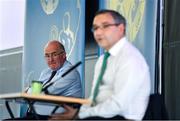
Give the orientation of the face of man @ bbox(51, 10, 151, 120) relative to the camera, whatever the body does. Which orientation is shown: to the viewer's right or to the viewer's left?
to the viewer's left

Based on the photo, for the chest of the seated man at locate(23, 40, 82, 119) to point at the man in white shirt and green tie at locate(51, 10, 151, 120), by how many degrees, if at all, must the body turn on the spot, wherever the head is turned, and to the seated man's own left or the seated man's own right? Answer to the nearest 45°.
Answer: approximately 45° to the seated man's own left

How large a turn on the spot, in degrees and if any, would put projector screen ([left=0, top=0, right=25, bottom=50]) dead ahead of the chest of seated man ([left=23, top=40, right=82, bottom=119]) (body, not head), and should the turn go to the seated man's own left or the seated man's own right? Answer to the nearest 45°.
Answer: approximately 135° to the seated man's own right
